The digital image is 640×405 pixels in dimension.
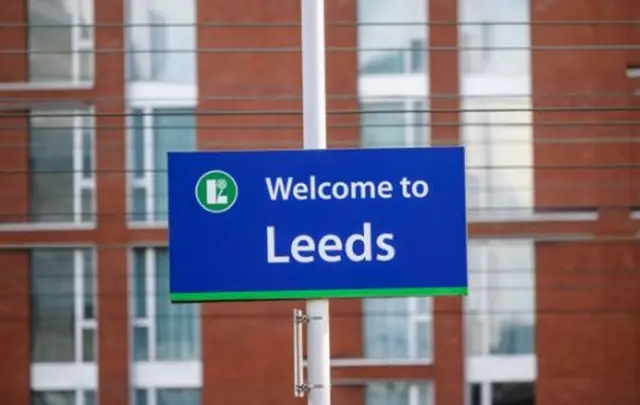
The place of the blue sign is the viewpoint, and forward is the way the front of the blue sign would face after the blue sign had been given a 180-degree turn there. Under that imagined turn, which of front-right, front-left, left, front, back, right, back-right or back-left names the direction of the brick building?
front

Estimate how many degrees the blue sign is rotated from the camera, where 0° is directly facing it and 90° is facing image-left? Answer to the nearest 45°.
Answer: approximately 0°

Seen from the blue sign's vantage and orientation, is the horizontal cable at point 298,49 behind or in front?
behind

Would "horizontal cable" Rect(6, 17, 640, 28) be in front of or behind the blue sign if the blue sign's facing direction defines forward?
behind
